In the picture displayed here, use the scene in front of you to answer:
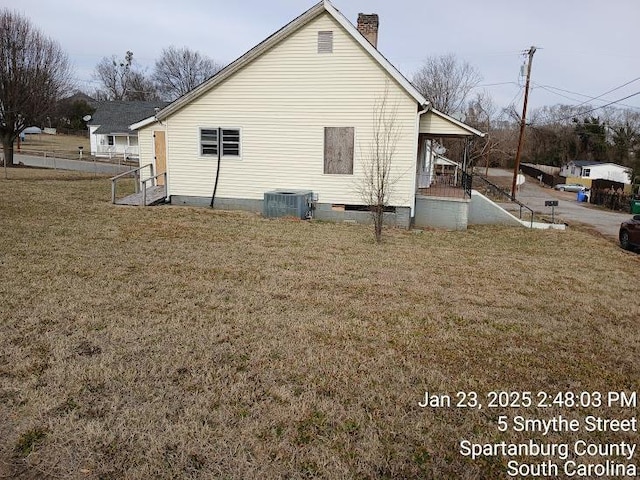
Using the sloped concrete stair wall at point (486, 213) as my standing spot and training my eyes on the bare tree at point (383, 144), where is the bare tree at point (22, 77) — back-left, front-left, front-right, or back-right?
front-right

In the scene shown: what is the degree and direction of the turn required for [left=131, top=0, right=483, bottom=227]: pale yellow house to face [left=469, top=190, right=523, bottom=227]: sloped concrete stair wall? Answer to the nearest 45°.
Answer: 0° — it already faces it

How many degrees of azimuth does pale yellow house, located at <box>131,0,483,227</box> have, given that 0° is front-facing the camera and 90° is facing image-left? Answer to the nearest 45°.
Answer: approximately 270°

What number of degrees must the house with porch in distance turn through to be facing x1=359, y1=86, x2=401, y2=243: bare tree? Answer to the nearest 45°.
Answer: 0° — it already faces it

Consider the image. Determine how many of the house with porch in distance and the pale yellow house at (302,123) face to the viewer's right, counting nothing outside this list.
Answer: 1

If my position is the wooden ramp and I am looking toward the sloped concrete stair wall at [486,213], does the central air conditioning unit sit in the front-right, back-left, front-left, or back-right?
front-right

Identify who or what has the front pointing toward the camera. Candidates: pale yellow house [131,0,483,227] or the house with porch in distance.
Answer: the house with porch in distance

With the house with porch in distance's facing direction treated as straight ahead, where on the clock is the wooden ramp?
The wooden ramp is roughly at 12 o'clock from the house with porch in distance.

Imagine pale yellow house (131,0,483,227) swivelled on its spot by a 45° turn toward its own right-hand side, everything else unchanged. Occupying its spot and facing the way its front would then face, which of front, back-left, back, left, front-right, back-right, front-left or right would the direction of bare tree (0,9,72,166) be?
back

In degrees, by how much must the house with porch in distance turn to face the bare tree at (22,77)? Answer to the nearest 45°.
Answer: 0° — it already faces it

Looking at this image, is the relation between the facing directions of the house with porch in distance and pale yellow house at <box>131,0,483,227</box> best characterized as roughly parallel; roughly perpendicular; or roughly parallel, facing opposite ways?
roughly perpendicular

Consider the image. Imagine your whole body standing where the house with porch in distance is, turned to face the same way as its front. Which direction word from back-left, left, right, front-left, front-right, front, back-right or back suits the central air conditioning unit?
front

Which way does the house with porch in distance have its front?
toward the camera
